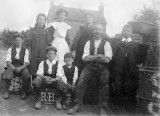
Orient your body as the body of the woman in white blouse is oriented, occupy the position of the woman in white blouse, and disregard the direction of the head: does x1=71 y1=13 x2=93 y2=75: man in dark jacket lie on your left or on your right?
on your left

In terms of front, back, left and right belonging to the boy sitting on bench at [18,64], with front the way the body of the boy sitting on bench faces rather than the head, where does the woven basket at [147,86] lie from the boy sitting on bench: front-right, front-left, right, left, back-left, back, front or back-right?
front-left

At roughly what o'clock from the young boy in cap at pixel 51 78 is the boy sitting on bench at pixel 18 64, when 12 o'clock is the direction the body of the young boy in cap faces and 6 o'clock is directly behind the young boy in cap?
The boy sitting on bench is roughly at 4 o'clock from the young boy in cap.
